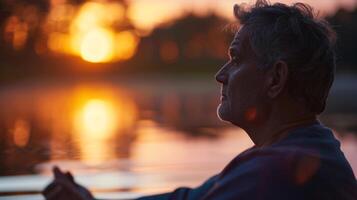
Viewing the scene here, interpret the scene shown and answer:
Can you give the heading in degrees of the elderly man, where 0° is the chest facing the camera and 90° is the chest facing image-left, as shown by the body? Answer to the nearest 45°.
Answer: approximately 90°

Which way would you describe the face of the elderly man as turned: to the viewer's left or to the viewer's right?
to the viewer's left
